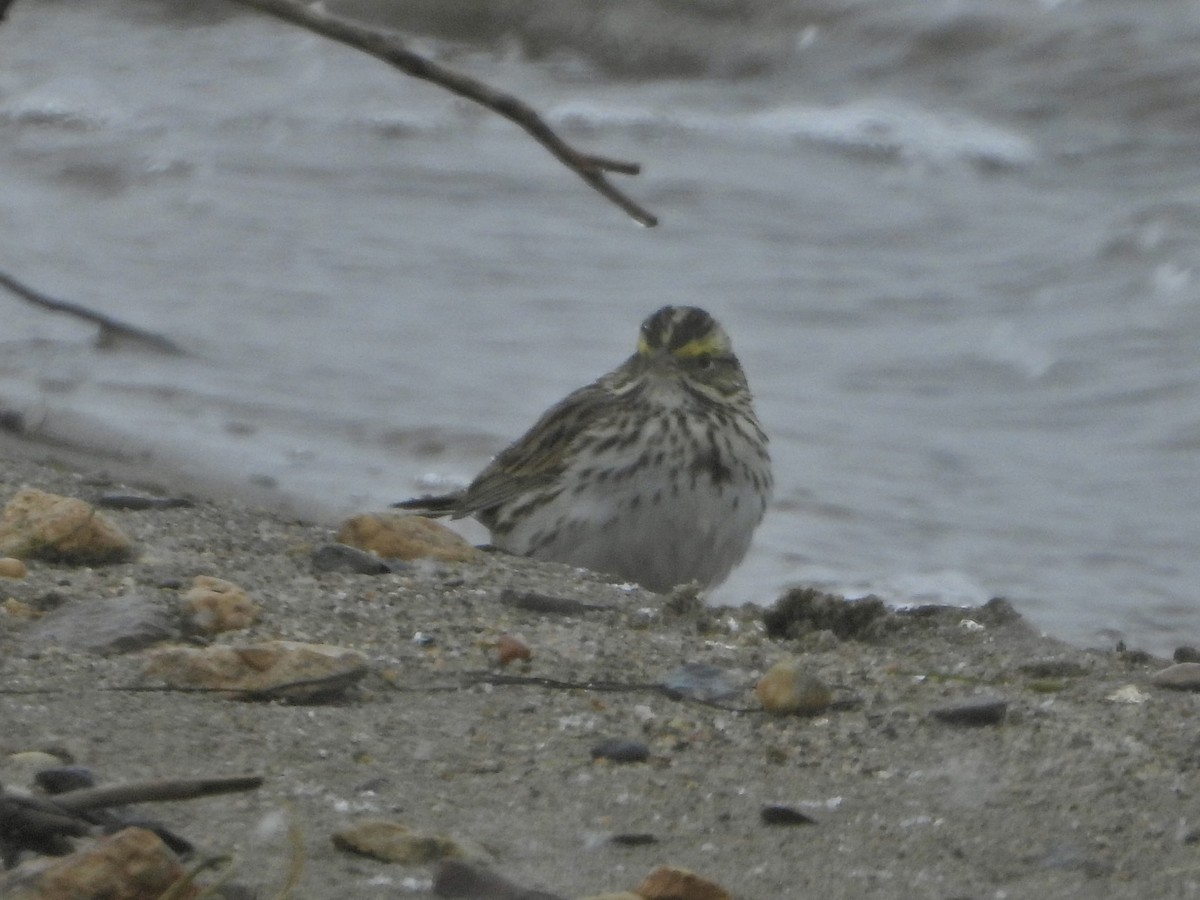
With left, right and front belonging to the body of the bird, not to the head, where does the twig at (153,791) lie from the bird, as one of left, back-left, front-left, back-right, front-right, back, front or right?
front-right

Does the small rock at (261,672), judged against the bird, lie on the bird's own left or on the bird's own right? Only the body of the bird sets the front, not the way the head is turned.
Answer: on the bird's own right

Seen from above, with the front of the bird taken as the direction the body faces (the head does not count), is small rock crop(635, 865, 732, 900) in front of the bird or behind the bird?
in front

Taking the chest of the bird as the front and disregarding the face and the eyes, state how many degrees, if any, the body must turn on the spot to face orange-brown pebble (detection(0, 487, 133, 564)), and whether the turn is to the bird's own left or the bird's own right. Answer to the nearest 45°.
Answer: approximately 90° to the bird's own right

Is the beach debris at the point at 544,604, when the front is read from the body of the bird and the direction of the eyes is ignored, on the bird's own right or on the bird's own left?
on the bird's own right

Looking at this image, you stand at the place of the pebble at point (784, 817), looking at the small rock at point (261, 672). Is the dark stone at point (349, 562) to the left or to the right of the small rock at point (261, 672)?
right

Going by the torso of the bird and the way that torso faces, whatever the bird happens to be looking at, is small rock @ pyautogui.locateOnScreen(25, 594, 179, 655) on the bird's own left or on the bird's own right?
on the bird's own right

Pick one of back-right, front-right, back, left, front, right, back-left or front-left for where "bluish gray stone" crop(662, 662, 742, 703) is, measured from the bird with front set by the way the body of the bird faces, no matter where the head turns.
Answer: front-right

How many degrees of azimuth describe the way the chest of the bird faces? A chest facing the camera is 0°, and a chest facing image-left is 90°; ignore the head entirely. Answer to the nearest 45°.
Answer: approximately 315°

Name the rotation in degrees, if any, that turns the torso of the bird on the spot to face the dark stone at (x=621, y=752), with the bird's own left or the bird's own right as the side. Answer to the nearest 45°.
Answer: approximately 45° to the bird's own right

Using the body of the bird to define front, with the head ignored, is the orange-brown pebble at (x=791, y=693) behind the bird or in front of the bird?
in front

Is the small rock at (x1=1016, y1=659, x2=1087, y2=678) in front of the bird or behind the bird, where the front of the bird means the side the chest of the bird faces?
in front
